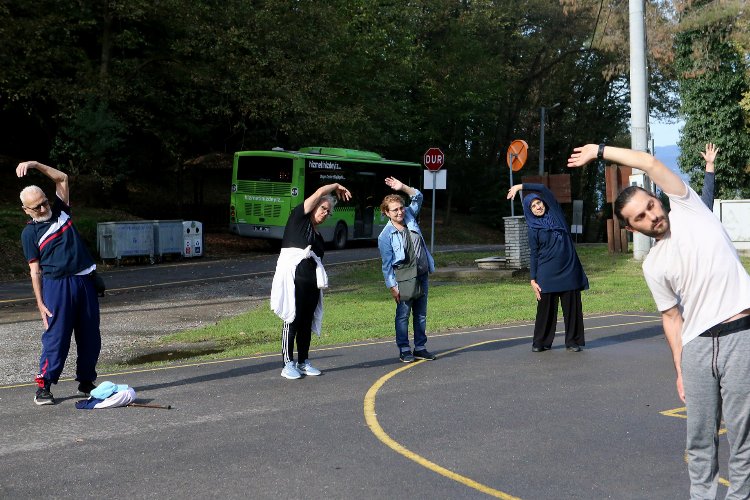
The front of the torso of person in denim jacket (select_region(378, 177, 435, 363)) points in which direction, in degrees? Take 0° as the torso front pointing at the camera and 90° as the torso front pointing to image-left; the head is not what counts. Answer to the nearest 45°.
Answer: approximately 315°

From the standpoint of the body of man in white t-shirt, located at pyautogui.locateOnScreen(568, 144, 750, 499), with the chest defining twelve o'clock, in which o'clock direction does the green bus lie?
The green bus is roughly at 5 o'clock from the man in white t-shirt.

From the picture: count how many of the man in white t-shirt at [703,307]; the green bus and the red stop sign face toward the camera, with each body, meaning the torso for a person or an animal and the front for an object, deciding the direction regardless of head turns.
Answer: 2

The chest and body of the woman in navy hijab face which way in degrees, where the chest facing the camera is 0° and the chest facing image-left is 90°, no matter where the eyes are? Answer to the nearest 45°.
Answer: approximately 0°

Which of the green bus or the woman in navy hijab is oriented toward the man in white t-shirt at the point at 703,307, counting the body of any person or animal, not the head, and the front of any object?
the woman in navy hijab

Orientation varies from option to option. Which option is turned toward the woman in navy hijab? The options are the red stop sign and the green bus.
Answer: the red stop sign

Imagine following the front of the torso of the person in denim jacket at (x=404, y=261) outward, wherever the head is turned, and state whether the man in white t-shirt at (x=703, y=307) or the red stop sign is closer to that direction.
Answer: the man in white t-shirt

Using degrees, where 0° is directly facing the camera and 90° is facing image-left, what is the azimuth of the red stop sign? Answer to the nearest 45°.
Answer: approximately 0°

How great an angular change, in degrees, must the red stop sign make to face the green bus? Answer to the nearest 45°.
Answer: approximately 135° to its right
